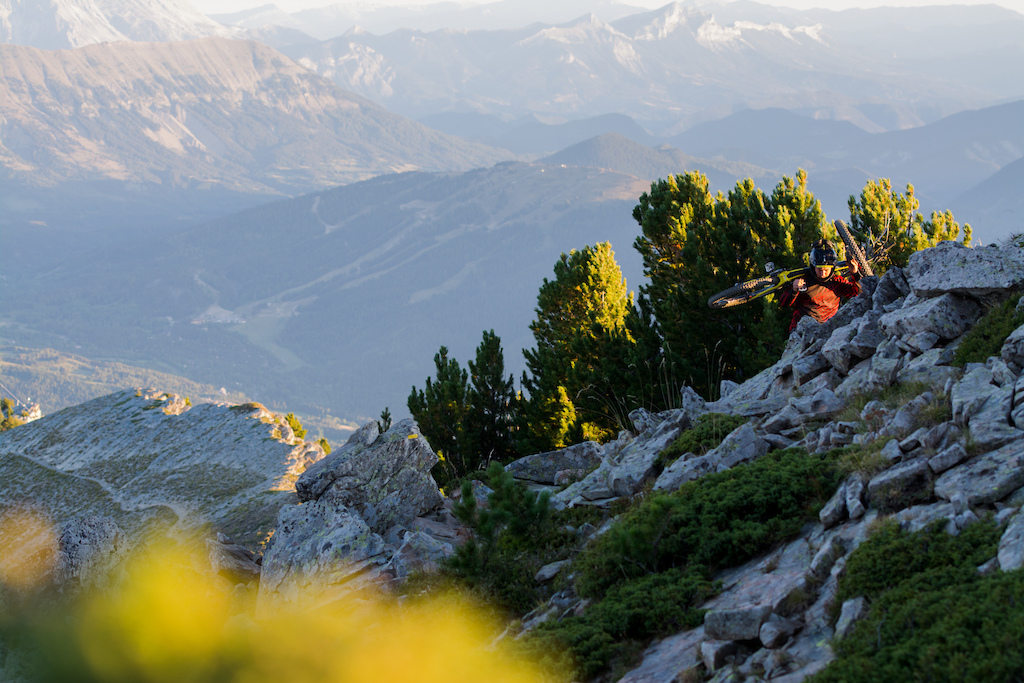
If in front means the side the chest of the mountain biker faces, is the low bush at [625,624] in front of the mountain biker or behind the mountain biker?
in front

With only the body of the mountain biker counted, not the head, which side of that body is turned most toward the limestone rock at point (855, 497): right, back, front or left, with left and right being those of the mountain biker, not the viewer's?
front

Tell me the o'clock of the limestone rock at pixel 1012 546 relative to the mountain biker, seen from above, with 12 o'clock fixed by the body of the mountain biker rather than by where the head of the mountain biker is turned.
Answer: The limestone rock is roughly at 12 o'clock from the mountain biker.

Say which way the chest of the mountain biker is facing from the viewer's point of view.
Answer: toward the camera

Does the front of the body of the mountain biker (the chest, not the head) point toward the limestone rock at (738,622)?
yes

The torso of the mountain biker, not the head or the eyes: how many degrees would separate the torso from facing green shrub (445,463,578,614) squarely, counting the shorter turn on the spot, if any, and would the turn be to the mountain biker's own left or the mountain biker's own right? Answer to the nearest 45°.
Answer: approximately 45° to the mountain biker's own right

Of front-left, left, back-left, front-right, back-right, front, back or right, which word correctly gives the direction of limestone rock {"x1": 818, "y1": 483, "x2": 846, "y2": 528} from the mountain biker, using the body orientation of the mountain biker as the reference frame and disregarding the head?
front

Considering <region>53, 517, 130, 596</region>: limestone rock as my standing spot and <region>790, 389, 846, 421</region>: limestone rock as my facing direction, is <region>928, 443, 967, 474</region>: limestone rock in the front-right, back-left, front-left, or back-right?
front-right

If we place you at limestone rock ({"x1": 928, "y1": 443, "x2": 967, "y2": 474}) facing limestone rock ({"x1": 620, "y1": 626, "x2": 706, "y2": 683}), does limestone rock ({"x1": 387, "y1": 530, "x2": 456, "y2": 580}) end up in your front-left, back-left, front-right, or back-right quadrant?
front-right

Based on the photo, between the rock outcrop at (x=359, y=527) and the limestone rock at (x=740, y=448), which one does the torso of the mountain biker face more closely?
the limestone rock

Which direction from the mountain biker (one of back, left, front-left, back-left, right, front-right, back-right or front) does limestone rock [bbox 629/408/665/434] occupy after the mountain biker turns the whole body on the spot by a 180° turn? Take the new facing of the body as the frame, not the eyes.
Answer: back-left

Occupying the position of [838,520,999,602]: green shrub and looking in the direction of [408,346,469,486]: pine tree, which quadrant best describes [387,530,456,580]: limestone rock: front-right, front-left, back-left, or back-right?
front-left

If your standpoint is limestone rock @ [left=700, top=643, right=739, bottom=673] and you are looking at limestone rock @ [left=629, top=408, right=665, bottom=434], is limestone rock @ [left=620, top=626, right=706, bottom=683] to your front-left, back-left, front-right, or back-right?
front-left

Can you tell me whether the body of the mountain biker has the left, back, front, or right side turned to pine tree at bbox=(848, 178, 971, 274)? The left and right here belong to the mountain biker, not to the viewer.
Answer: back

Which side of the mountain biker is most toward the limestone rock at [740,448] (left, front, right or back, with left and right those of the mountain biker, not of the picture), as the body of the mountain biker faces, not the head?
front
